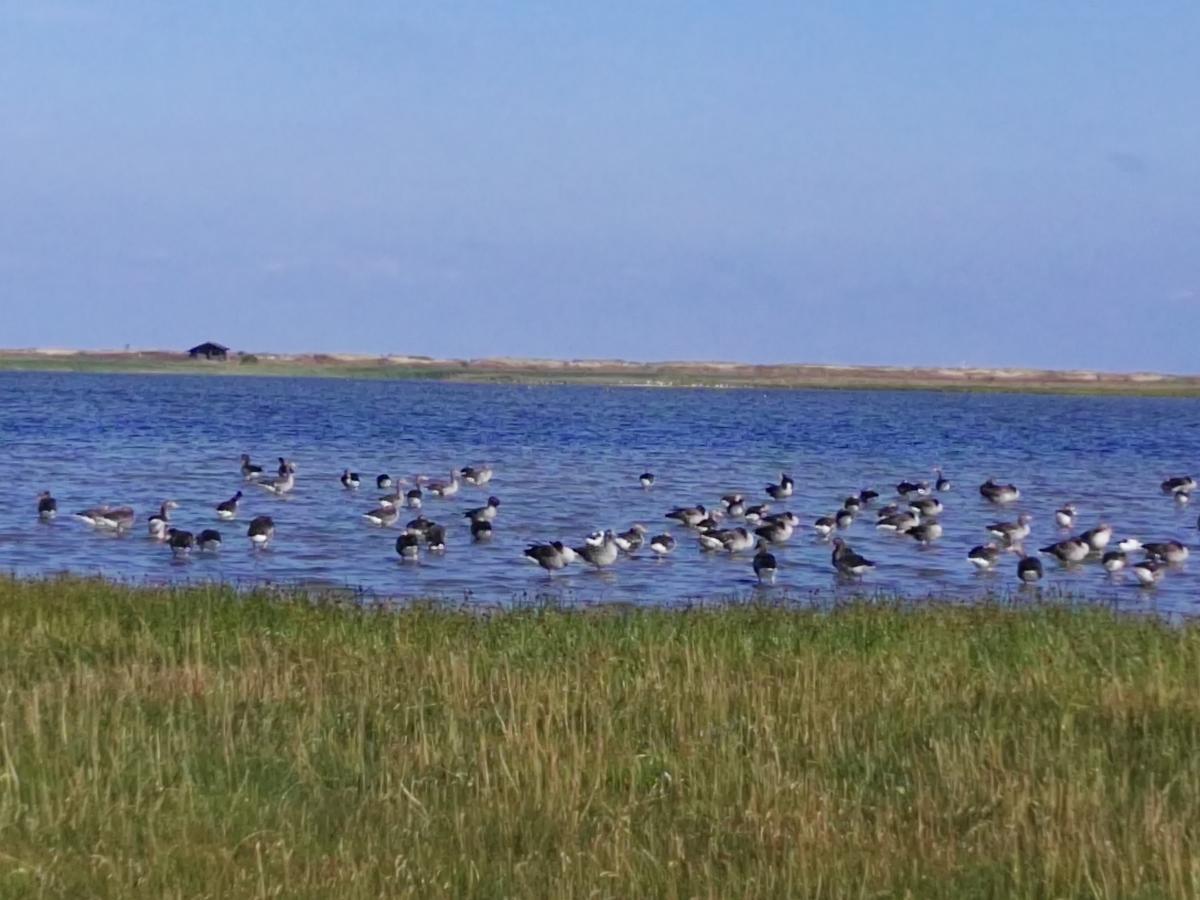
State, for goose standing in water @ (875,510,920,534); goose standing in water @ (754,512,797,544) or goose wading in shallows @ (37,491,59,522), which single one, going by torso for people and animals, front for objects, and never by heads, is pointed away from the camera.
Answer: the goose wading in shallows

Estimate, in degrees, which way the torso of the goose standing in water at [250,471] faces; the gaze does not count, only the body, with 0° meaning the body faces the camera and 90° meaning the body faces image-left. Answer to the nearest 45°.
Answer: approximately 90°

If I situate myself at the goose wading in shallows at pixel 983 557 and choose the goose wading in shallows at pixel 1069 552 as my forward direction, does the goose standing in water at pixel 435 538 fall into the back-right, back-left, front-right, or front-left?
back-left

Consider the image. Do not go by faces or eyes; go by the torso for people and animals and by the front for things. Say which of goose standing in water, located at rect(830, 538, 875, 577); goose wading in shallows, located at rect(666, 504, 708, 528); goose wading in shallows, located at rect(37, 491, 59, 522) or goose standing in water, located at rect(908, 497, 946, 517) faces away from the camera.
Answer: goose wading in shallows, located at rect(37, 491, 59, 522)

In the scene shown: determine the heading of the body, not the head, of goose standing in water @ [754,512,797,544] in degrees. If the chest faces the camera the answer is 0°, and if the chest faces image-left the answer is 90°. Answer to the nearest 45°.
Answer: approximately 270°

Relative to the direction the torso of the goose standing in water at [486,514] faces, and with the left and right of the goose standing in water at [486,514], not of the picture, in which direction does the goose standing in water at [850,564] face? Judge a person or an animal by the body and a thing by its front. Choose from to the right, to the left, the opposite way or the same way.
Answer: the opposite way

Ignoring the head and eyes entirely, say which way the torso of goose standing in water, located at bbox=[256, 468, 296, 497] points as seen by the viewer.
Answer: to the viewer's right

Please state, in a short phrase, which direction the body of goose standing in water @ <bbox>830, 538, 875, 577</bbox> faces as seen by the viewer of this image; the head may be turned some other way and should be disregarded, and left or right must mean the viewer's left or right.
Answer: facing to the left of the viewer

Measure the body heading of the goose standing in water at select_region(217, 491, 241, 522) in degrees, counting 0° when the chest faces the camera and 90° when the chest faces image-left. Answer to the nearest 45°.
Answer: approximately 270°
